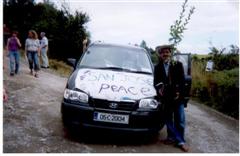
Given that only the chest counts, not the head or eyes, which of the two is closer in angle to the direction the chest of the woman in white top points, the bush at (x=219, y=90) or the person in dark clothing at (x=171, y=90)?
the person in dark clothing

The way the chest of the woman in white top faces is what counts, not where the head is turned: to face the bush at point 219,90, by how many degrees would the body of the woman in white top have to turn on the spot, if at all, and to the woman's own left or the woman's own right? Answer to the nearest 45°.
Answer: approximately 45° to the woman's own left

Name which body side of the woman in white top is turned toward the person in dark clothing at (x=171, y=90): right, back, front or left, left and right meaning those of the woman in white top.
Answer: front

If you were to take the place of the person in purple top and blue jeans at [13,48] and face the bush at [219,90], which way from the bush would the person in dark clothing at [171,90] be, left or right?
right

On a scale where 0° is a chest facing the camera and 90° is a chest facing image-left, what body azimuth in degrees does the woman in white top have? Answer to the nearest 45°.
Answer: approximately 0°

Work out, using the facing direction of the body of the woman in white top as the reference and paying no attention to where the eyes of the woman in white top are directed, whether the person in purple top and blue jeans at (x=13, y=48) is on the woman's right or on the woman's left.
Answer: on the woman's right
